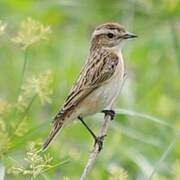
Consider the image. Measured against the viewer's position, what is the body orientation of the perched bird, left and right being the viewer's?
facing to the right of the viewer
